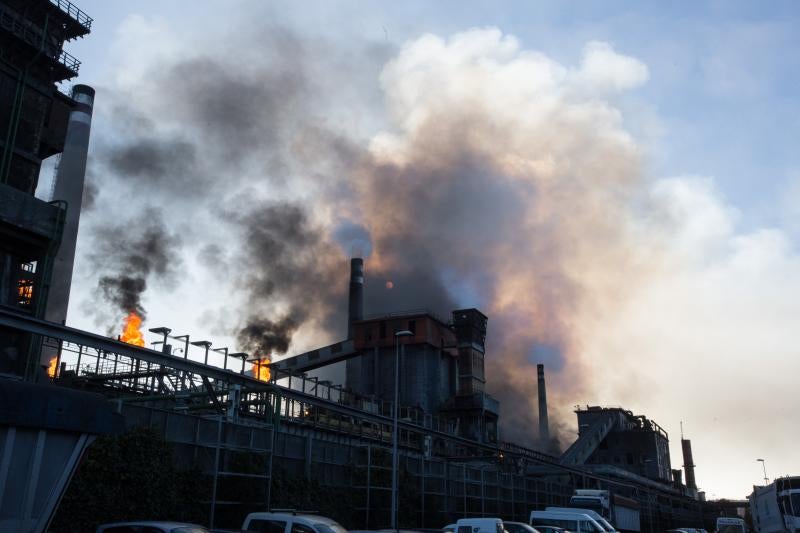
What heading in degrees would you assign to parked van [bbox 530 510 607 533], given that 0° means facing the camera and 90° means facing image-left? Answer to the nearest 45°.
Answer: approximately 270°

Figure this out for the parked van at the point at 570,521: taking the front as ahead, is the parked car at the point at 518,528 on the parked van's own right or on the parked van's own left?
on the parked van's own right

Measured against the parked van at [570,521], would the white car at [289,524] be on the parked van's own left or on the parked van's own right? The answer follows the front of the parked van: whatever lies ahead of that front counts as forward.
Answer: on the parked van's own right

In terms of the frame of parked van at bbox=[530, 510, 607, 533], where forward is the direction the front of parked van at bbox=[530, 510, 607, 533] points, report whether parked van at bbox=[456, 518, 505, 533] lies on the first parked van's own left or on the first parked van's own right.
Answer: on the first parked van's own right

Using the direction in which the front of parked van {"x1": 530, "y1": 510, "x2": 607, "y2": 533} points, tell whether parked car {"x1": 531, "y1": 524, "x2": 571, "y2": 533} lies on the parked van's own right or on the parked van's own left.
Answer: on the parked van's own right
